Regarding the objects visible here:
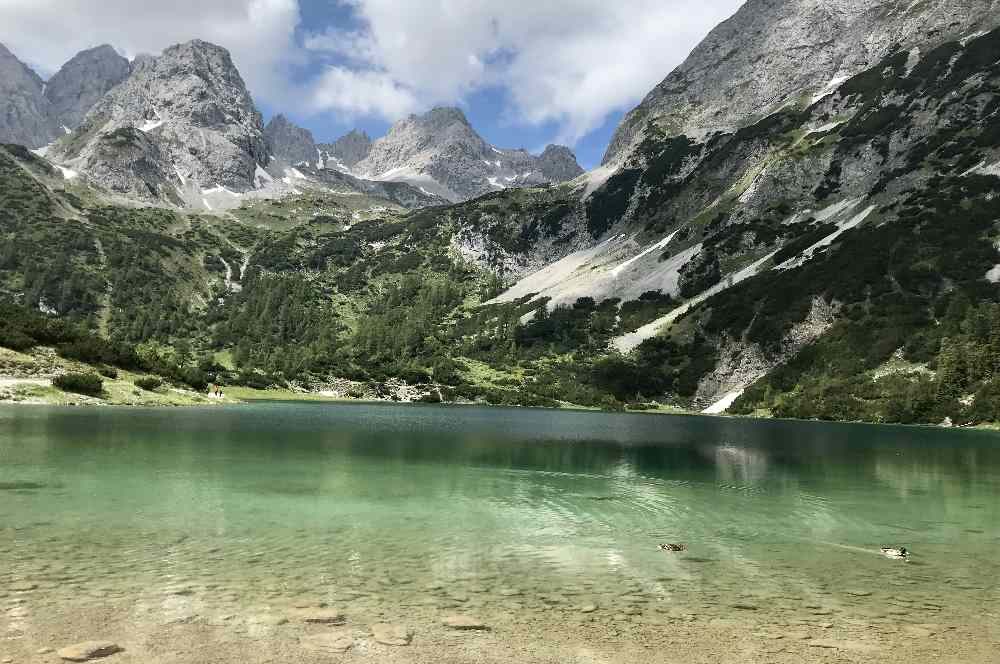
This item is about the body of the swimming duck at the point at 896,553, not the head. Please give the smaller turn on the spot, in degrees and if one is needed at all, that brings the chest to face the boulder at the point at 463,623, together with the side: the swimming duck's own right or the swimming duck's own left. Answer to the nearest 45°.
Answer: approximately 135° to the swimming duck's own right

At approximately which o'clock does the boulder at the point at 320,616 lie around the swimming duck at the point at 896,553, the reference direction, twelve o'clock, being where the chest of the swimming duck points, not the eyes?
The boulder is roughly at 4 o'clock from the swimming duck.

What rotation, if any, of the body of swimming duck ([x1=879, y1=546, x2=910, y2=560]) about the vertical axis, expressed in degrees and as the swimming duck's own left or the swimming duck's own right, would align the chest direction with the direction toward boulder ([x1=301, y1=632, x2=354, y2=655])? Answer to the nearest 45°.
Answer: approximately 135° to the swimming duck's own right

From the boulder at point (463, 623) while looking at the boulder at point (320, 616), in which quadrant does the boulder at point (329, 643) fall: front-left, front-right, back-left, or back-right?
front-left

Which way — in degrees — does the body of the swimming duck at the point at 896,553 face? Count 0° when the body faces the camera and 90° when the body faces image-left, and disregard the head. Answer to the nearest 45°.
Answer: approximately 270°

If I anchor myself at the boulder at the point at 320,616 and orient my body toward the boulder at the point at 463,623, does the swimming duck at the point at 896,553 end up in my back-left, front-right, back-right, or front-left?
front-left
